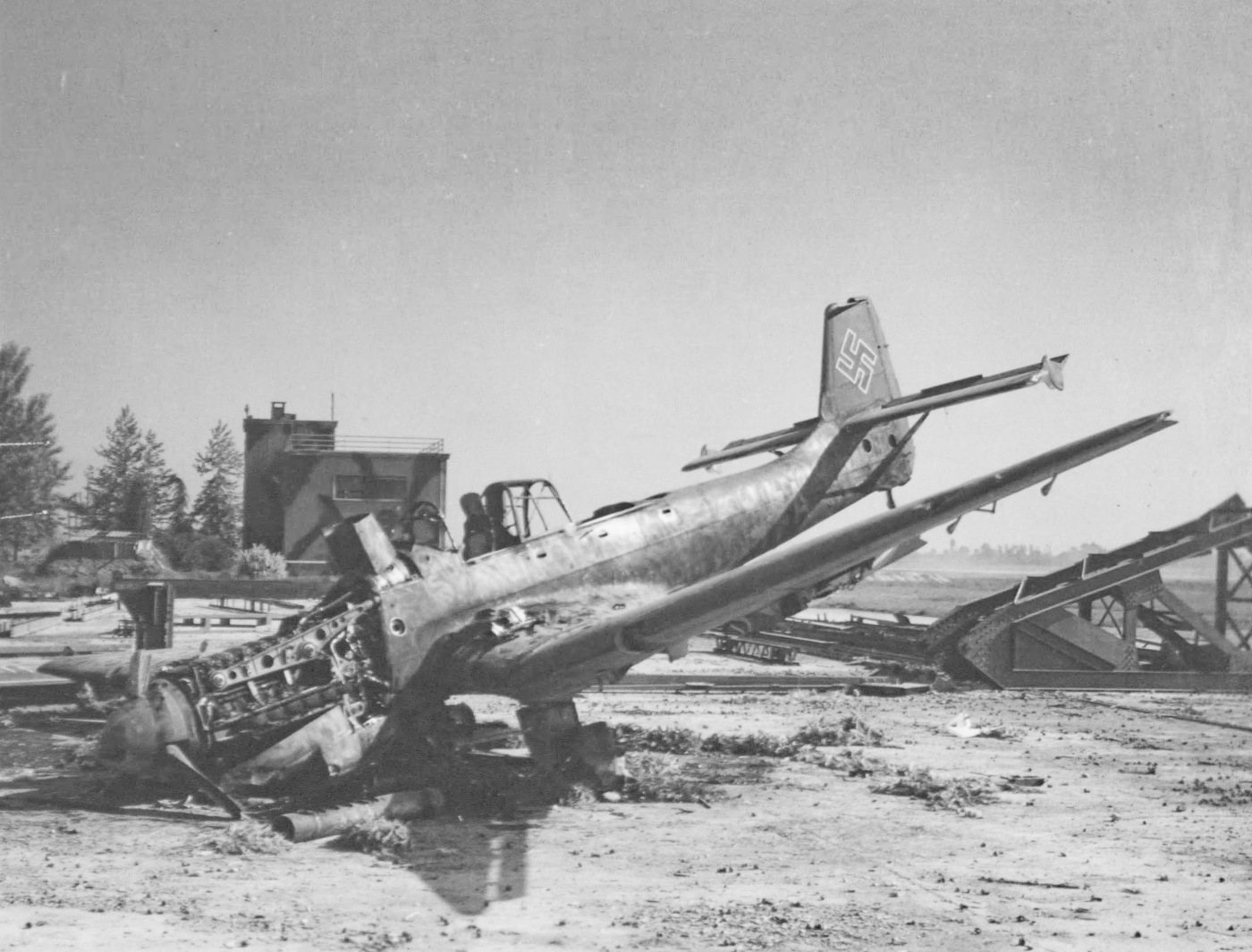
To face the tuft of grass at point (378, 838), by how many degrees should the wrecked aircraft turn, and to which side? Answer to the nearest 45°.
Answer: approximately 45° to its left

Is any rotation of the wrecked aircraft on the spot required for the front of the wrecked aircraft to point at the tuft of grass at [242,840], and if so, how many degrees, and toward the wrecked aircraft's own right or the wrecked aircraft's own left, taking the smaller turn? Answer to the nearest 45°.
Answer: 0° — it already faces it

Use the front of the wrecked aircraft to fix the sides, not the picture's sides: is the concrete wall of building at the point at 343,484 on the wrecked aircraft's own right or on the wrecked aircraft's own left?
on the wrecked aircraft's own right

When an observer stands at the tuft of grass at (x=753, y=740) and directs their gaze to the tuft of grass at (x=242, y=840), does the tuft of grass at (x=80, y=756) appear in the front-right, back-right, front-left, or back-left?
front-right

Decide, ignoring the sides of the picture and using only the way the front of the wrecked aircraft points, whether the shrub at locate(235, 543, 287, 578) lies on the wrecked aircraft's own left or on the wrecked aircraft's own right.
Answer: on the wrecked aircraft's own right

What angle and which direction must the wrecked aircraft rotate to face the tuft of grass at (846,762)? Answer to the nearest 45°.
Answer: approximately 180°

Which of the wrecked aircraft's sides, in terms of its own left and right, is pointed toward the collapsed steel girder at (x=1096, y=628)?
back

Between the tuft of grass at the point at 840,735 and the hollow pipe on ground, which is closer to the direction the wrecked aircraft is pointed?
the hollow pipe on ground

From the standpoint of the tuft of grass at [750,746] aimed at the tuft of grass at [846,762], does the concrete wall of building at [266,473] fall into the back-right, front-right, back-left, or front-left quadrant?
back-left

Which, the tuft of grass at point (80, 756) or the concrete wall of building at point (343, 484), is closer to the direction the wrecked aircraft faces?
the tuft of grass

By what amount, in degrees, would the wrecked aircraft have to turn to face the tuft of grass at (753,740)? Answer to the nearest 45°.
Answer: approximately 180°
